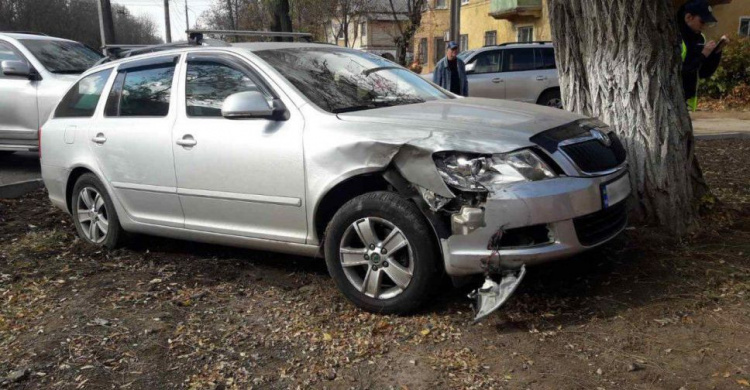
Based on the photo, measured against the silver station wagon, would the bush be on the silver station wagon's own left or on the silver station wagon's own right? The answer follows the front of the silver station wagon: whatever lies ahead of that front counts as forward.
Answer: on the silver station wagon's own left

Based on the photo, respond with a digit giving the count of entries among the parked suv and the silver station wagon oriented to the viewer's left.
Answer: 1

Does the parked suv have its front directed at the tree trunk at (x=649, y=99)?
no

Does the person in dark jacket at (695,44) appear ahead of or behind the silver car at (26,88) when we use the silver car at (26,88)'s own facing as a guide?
ahead

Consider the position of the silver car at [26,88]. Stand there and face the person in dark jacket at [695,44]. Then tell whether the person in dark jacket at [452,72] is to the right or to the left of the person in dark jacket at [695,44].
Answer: left

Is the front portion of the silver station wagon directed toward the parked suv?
no

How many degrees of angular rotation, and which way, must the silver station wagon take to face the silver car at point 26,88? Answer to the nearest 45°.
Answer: approximately 180°

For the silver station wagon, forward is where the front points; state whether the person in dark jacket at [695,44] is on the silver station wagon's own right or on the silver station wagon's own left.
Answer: on the silver station wagon's own left

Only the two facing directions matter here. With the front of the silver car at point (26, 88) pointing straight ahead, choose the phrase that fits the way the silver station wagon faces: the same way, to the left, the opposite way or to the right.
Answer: the same way

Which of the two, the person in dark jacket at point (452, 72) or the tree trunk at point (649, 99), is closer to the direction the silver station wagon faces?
the tree trunk

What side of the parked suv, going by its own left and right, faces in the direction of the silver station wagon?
left

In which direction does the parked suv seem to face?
to the viewer's left

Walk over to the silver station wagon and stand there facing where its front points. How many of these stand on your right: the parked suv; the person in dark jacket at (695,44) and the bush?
0

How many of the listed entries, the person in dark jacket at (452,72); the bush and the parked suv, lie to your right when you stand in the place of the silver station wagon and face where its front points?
0
